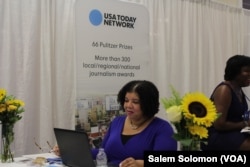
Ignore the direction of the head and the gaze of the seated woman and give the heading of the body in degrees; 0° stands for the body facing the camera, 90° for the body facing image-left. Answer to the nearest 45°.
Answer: approximately 45°

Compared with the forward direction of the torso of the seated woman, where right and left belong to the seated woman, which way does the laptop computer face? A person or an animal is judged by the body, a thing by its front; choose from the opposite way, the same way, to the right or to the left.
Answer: the opposite way

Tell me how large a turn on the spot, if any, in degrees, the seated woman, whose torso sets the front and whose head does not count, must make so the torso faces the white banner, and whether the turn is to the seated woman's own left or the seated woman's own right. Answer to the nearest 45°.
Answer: approximately 135° to the seated woman's own right

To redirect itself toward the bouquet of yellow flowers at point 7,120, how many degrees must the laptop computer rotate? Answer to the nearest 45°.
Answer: approximately 90° to its left

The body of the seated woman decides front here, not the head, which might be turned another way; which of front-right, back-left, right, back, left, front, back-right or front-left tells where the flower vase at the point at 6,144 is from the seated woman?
front-right

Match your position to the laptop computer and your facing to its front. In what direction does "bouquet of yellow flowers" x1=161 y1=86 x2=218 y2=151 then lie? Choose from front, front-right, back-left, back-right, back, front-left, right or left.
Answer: right

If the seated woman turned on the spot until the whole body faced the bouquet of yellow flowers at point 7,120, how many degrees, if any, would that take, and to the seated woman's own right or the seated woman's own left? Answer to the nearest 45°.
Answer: approximately 45° to the seated woman's own right

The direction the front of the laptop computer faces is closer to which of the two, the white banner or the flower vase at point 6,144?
the white banner

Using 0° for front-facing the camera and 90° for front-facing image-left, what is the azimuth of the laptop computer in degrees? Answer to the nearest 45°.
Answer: approximately 225°
